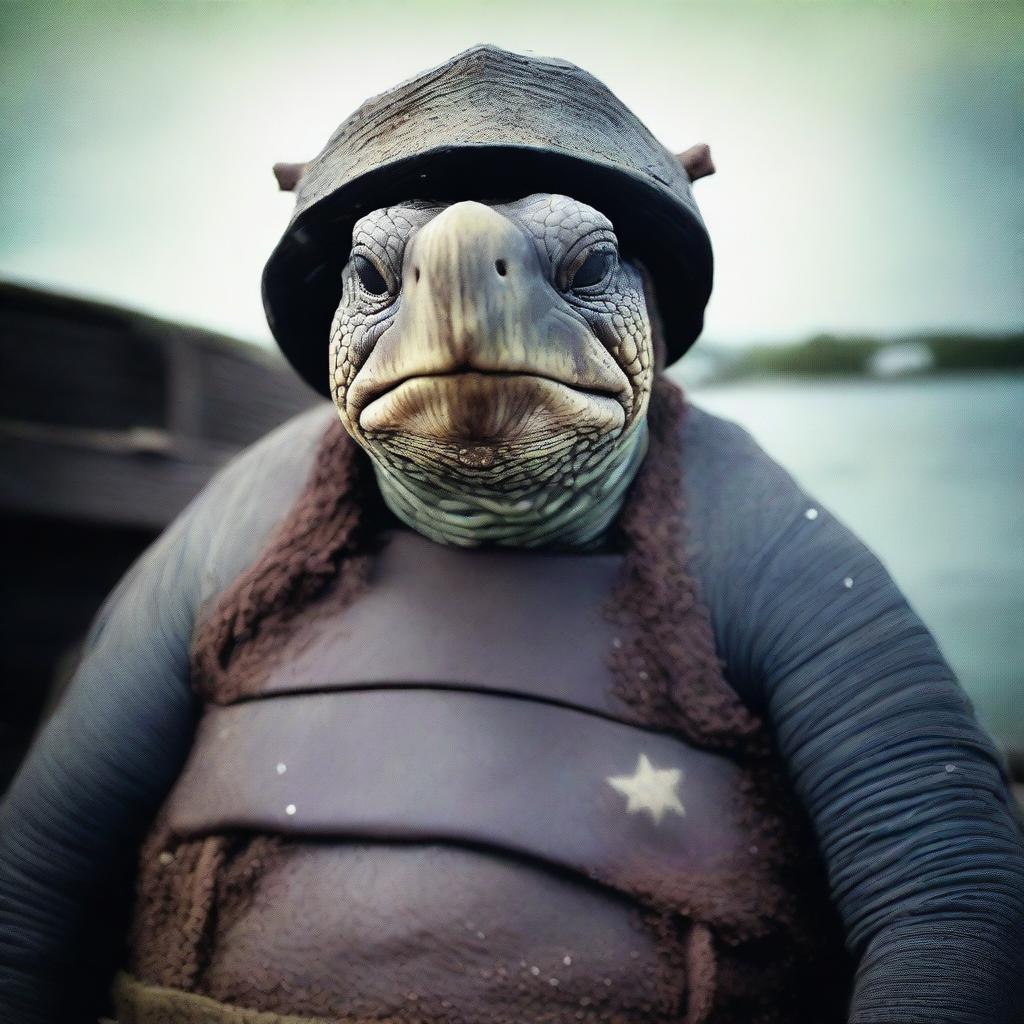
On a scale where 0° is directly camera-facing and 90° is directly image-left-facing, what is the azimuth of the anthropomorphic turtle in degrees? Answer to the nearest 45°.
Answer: approximately 0°
